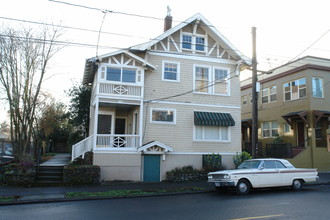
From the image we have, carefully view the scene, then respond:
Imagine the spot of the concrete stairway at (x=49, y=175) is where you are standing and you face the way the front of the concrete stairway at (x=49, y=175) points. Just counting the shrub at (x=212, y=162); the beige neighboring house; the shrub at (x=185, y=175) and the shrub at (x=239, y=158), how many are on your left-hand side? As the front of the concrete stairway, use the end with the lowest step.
4

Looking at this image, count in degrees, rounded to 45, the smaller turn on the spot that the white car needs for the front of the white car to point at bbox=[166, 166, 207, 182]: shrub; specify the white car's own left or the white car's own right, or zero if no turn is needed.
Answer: approximately 90° to the white car's own right

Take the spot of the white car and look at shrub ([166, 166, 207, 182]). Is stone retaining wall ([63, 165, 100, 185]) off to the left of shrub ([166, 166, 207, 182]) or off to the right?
left

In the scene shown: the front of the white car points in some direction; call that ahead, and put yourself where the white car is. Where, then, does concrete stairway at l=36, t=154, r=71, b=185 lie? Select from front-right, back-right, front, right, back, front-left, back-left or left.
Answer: front-right

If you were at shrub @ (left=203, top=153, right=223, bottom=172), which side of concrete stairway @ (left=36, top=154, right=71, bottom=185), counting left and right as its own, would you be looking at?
left

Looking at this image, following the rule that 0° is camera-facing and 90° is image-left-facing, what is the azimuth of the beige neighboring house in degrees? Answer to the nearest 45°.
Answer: approximately 45°

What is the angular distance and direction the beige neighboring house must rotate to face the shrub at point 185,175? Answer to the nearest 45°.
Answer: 0° — it already faces it
